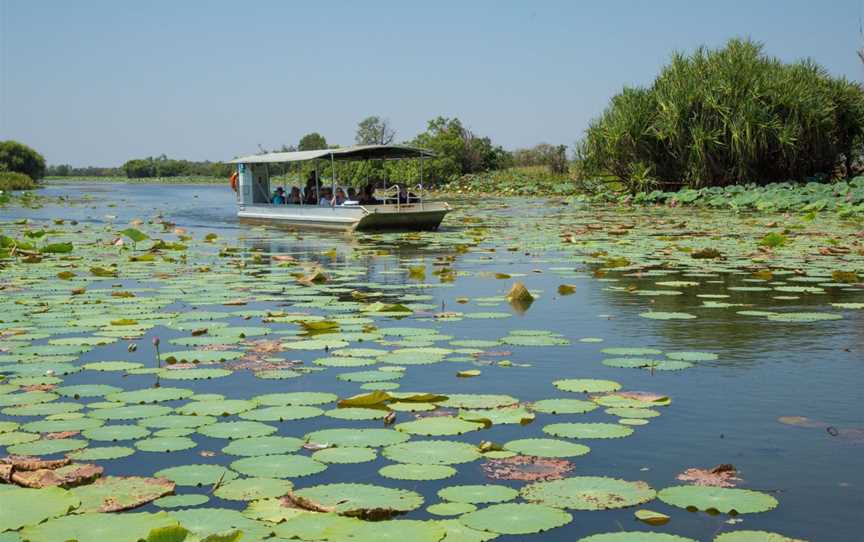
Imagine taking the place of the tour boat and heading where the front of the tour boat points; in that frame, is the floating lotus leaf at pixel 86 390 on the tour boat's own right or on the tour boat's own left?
on the tour boat's own right

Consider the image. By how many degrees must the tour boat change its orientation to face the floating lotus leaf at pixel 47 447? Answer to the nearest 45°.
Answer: approximately 45° to its right

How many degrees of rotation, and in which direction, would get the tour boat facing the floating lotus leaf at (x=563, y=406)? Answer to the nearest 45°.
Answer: approximately 45° to its right

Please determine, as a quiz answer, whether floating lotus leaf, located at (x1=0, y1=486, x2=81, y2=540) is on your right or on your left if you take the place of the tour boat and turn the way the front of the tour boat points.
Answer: on your right

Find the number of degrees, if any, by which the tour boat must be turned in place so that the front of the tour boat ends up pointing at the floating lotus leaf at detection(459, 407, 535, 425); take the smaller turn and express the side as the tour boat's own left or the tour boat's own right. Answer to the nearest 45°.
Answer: approximately 45° to the tour boat's own right

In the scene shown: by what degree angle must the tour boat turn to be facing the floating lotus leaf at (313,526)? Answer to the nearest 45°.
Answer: approximately 45° to its right

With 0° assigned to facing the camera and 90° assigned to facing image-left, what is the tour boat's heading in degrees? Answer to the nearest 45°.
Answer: approximately 315°

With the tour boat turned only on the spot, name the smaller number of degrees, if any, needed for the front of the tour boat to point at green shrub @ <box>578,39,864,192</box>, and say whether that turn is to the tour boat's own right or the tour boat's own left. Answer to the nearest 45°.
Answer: approximately 90° to the tour boat's own left

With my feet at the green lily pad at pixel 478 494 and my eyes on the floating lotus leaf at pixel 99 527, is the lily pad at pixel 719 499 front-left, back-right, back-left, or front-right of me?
back-left

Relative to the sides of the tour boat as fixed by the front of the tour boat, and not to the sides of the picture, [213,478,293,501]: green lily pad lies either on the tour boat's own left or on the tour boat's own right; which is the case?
on the tour boat's own right
